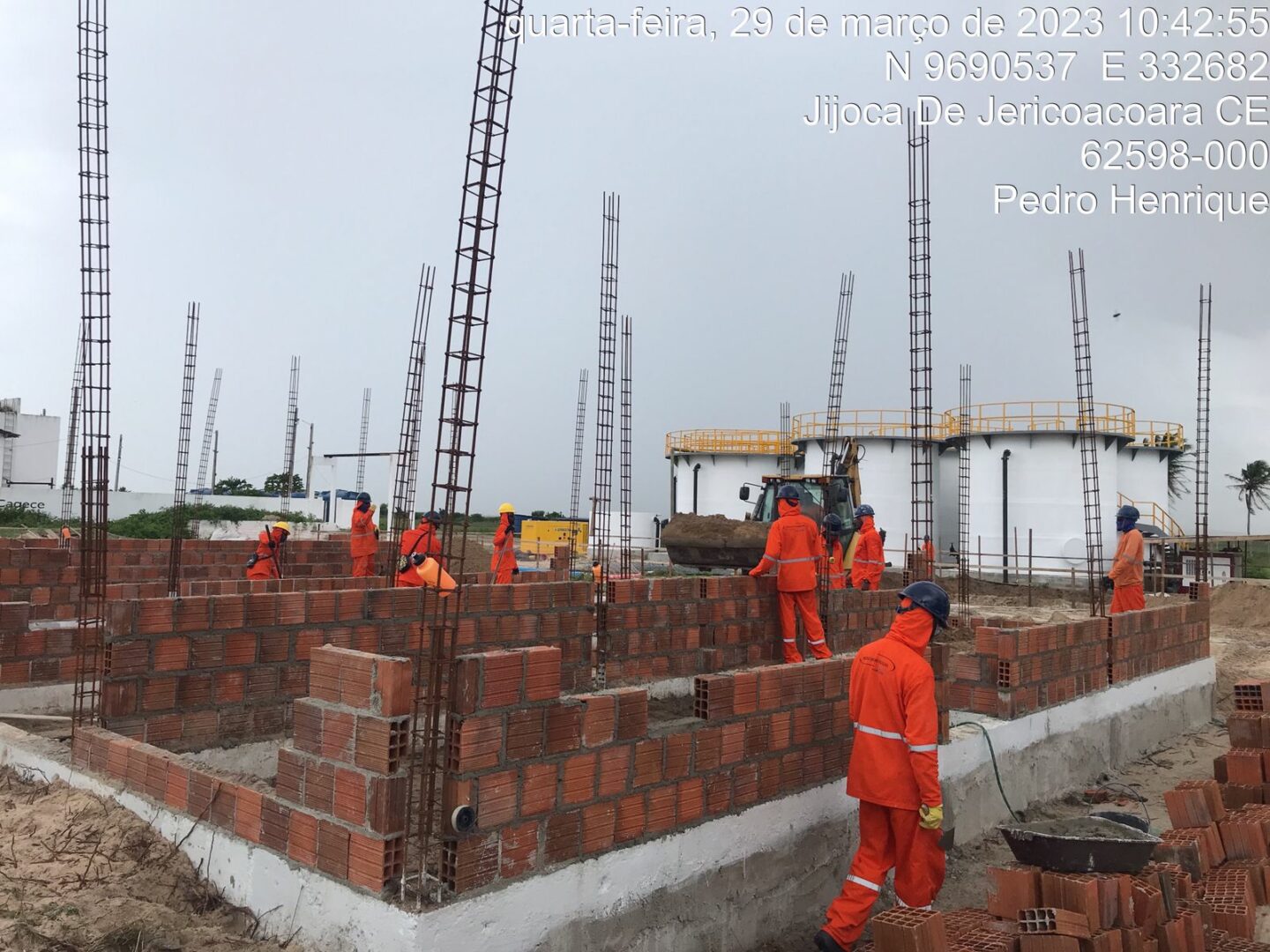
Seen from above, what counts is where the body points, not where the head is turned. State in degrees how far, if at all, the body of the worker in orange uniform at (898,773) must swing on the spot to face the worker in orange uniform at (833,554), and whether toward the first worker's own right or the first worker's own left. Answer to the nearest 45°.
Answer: approximately 45° to the first worker's own left

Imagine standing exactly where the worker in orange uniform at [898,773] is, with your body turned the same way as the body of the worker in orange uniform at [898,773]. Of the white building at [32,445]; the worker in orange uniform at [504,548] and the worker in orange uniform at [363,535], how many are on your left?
3

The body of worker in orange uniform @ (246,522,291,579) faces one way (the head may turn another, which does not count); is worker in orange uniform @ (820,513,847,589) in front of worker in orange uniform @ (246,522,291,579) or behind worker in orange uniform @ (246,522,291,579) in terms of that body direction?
in front

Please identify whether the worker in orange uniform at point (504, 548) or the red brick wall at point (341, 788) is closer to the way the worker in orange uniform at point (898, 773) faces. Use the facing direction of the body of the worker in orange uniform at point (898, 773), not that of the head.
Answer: the worker in orange uniform

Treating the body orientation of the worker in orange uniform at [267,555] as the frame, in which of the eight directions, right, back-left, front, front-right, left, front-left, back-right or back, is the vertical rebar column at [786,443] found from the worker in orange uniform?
front-left

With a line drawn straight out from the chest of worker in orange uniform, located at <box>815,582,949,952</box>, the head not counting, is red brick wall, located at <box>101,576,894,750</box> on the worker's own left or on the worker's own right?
on the worker's own left
